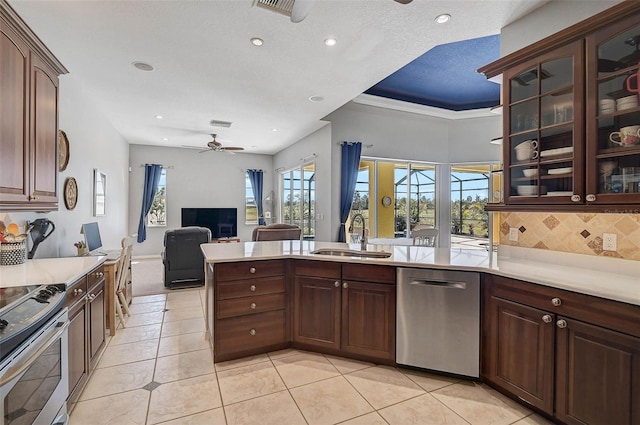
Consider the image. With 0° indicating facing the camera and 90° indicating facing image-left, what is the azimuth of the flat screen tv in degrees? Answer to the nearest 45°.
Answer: approximately 0°

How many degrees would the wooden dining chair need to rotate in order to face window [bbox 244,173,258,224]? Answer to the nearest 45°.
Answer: approximately 90° to its right

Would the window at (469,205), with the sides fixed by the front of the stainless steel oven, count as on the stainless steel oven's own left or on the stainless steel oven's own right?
on the stainless steel oven's own left

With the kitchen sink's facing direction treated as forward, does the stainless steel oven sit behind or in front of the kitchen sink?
in front

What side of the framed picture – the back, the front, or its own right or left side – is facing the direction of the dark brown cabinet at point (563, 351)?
front

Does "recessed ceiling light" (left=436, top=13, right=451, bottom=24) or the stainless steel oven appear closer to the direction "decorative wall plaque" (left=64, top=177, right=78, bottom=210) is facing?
the recessed ceiling light

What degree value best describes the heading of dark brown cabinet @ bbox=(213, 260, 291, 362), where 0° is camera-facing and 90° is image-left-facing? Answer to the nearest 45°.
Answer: approximately 315°

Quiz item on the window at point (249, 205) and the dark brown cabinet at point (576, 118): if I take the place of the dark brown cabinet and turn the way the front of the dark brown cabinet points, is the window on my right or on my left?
on my right

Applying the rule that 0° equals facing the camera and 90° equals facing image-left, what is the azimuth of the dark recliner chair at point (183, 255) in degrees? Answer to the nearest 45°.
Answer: approximately 180°

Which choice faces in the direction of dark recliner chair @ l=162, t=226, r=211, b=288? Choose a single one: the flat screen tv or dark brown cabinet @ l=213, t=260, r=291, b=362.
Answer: the flat screen tv

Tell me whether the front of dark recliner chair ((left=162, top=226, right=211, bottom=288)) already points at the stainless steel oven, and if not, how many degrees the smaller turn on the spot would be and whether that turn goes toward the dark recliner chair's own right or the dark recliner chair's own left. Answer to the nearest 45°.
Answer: approximately 180°

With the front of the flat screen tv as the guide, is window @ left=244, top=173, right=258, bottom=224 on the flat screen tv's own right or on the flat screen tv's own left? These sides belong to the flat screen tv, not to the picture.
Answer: on the flat screen tv's own left

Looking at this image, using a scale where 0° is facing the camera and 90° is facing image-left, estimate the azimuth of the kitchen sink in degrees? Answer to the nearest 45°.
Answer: approximately 0°

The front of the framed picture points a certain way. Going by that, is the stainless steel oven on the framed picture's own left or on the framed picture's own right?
on the framed picture's own right

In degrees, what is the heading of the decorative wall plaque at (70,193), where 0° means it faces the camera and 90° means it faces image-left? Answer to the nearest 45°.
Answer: approximately 270°
